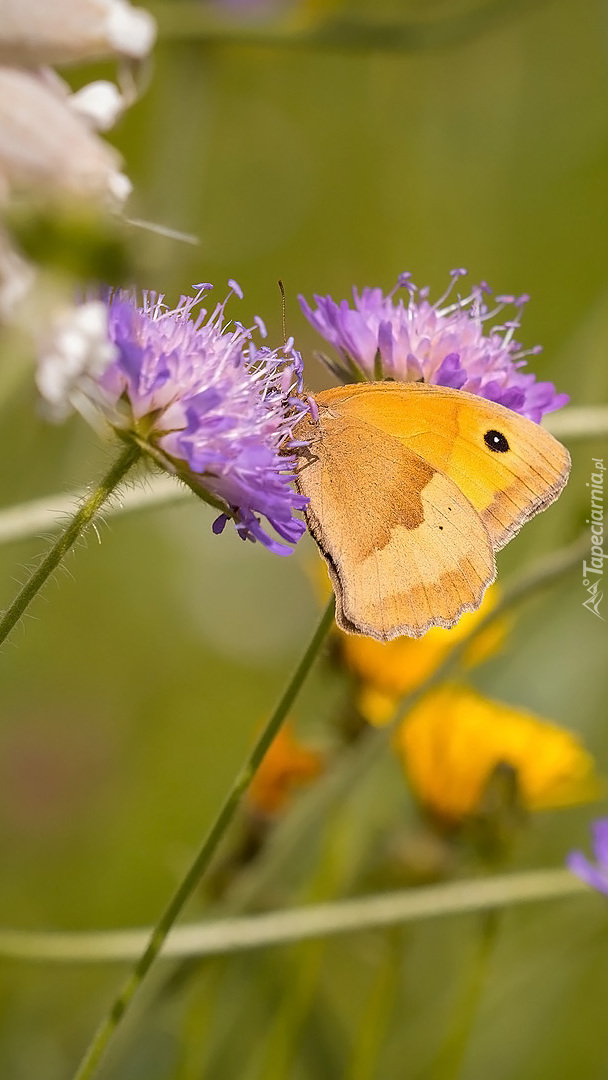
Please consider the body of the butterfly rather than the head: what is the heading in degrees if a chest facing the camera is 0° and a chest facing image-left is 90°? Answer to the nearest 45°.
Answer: approximately 90°
